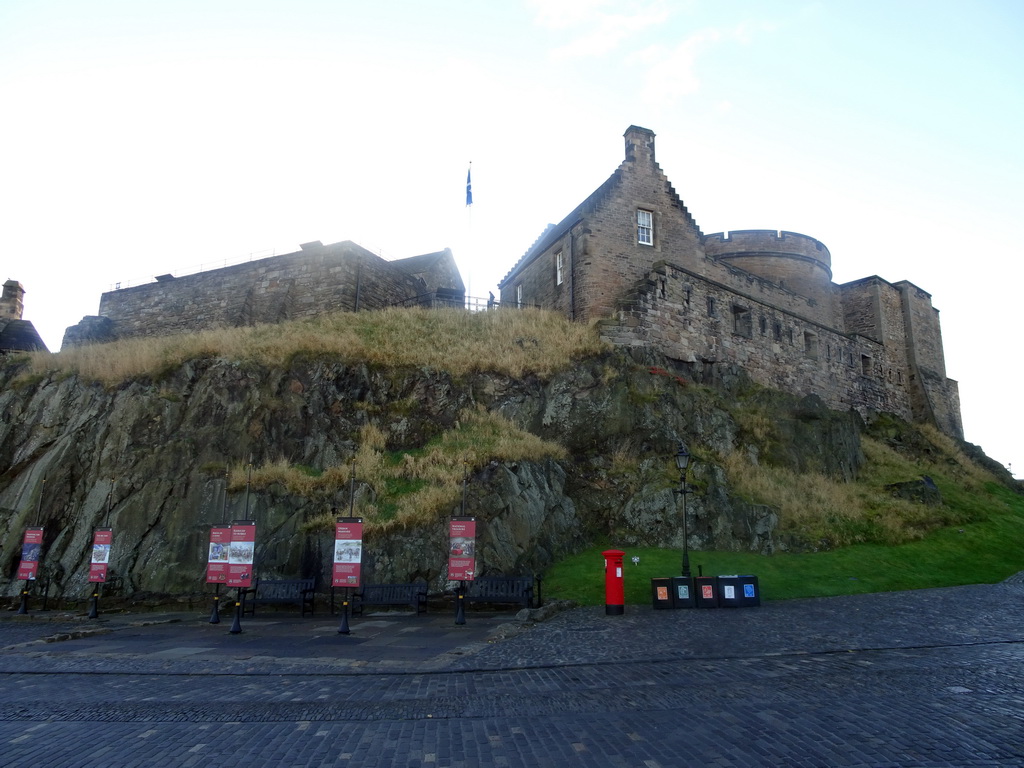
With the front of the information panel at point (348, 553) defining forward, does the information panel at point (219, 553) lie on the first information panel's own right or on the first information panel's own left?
on the first information panel's own right

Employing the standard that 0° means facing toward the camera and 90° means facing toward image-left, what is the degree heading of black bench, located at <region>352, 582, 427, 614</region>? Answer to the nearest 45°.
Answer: approximately 0°

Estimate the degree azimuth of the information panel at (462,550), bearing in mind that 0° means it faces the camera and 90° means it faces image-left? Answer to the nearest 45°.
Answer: approximately 0°
